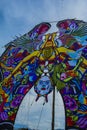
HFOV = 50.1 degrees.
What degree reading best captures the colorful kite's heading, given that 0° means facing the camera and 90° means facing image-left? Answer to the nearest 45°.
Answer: approximately 0°
